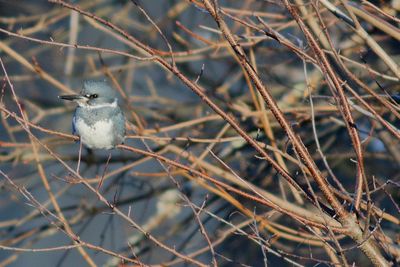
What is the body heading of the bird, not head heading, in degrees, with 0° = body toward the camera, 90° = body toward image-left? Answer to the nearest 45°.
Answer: approximately 45°
